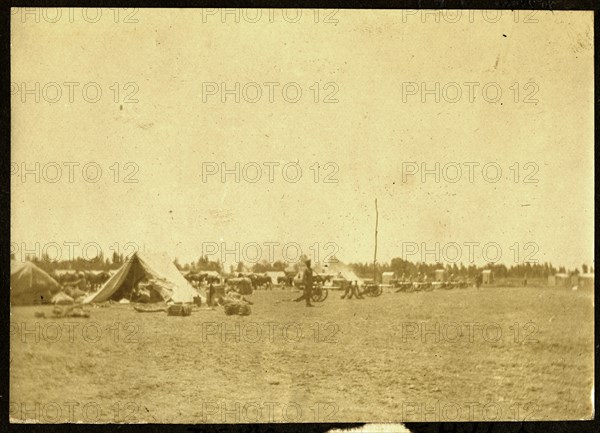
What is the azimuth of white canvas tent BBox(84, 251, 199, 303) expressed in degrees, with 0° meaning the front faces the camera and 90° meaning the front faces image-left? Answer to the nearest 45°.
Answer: approximately 45°
